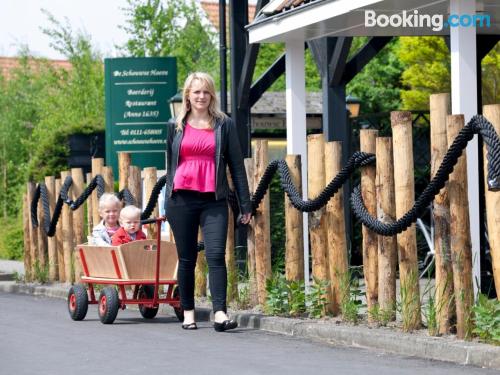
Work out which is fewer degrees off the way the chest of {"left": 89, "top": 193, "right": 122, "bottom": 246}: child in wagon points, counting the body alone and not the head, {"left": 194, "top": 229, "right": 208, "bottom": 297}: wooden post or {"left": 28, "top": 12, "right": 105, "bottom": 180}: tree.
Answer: the wooden post

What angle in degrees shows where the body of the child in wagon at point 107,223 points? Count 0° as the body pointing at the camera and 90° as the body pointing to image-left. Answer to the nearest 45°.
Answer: approximately 315°

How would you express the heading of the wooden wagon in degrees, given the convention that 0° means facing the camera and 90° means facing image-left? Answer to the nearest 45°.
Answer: approximately 315°

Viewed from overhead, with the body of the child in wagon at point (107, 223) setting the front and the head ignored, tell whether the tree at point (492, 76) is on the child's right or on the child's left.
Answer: on the child's left

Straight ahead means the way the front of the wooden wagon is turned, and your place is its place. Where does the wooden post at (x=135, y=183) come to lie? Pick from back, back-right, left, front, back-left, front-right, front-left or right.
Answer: back-left

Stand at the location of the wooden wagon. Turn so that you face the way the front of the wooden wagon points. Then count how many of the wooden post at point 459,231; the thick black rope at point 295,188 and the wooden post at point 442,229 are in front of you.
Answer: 3

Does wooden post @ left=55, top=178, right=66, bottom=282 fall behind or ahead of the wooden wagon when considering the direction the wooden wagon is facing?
behind

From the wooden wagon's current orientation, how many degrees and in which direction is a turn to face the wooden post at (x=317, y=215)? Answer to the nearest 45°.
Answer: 0° — it already faces it
